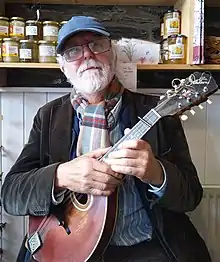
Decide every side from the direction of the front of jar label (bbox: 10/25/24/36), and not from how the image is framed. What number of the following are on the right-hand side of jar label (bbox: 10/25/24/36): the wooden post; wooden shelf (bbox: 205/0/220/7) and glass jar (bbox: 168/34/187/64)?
0

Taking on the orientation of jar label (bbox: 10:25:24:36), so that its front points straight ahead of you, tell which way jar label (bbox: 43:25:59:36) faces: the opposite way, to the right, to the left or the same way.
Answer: the same way

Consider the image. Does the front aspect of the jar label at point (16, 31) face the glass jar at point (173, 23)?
no

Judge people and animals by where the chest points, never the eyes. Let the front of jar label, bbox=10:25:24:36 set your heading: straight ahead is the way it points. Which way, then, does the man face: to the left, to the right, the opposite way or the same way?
the same way

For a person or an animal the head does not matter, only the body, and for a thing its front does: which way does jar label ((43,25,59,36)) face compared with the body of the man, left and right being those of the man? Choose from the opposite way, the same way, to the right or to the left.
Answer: the same way

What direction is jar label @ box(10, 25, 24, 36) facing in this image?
toward the camera

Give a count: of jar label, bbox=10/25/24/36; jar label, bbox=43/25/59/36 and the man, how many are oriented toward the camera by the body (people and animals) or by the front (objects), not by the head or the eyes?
3

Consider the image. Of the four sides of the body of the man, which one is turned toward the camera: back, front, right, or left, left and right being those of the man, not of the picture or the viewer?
front

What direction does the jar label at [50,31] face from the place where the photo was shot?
facing the viewer

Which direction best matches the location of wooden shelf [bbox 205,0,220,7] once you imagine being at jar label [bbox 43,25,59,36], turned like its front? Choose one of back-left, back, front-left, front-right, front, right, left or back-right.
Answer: left
